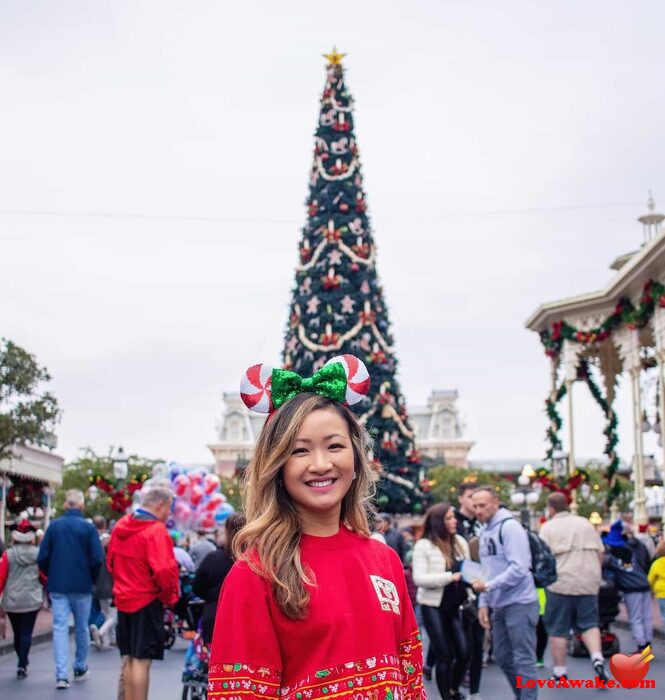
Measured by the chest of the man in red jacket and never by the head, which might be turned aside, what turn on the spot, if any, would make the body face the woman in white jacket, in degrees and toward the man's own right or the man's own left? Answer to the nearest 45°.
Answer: approximately 45° to the man's own right

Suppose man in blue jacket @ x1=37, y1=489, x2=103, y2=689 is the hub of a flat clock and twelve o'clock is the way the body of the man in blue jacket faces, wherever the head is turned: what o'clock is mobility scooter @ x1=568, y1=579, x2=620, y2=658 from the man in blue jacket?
The mobility scooter is roughly at 3 o'clock from the man in blue jacket.

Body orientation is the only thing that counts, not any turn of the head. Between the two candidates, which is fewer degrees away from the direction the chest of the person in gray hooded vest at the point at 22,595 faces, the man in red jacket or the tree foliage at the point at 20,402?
the tree foliage

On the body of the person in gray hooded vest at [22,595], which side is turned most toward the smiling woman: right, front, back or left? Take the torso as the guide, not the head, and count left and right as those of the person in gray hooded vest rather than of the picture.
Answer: back

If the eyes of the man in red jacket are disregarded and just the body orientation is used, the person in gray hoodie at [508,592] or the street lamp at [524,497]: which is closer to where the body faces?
the street lamp

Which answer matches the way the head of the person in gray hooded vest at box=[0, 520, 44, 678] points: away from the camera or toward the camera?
away from the camera

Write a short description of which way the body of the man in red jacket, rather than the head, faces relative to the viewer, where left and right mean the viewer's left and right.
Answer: facing away from the viewer and to the right of the viewer

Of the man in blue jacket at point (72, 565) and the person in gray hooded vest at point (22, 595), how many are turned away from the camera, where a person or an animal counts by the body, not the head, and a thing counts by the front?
2

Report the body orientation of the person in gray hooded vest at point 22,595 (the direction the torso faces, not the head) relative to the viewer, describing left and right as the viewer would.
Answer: facing away from the viewer

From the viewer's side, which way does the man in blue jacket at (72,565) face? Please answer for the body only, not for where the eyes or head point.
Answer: away from the camera
